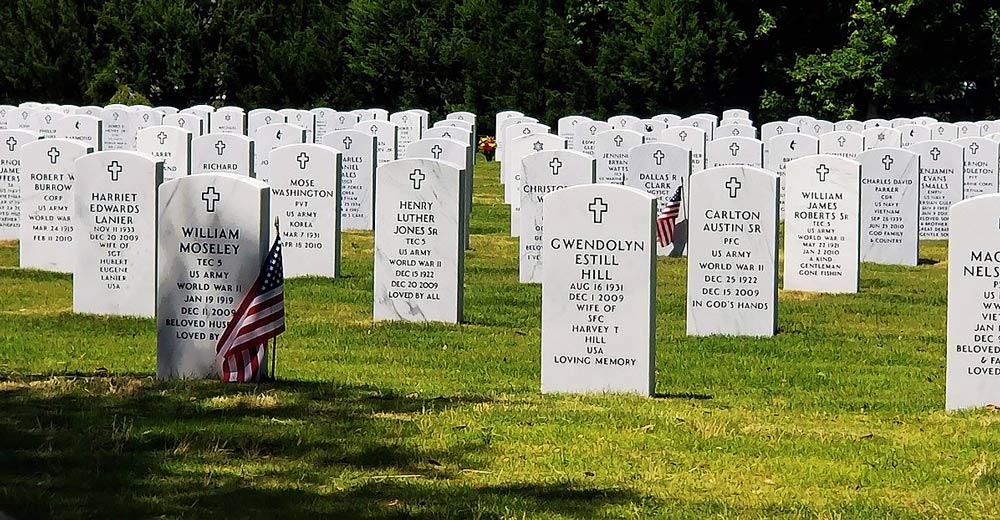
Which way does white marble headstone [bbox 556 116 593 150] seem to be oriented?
toward the camera

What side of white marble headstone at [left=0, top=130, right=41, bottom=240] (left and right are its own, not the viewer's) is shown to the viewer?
front

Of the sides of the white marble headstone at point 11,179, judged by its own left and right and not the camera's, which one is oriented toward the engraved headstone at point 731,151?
left

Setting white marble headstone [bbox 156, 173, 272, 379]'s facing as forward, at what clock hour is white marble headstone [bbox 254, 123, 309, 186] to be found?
white marble headstone [bbox 254, 123, 309, 186] is roughly at 6 o'clock from white marble headstone [bbox 156, 173, 272, 379].

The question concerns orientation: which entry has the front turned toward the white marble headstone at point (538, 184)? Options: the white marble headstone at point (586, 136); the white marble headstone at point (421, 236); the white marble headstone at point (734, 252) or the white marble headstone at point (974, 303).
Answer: the white marble headstone at point (586, 136)

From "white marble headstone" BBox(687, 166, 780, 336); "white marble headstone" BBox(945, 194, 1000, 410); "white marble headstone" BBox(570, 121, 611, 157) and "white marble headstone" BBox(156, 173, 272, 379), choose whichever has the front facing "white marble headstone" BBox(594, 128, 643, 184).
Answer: "white marble headstone" BBox(570, 121, 611, 157)

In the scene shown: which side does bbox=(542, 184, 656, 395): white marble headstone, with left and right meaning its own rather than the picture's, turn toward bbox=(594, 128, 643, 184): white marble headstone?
back

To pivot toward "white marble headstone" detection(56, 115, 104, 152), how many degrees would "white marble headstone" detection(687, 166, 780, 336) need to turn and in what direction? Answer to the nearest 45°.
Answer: approximately 135° to its right

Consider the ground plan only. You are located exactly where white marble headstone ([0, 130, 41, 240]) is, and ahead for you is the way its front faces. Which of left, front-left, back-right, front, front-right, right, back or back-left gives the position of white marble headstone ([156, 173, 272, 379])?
front

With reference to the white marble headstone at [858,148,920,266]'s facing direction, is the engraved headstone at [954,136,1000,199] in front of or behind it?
behind

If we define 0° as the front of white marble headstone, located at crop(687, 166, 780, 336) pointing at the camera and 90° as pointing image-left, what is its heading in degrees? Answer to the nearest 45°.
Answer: approximately 0°

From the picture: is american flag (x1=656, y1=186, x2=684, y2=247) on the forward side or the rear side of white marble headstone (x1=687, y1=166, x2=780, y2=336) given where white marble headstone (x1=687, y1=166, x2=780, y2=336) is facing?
on the rear side

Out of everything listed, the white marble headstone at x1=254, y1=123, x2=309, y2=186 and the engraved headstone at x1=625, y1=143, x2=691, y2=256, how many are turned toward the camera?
2

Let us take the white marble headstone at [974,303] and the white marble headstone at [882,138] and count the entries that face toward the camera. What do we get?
2

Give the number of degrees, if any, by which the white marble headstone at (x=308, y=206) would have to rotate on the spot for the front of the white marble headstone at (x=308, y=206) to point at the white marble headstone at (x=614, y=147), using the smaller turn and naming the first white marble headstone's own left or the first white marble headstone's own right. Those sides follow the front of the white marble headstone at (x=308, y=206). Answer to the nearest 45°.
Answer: approximately 135° to the first white marble headstone's own left
